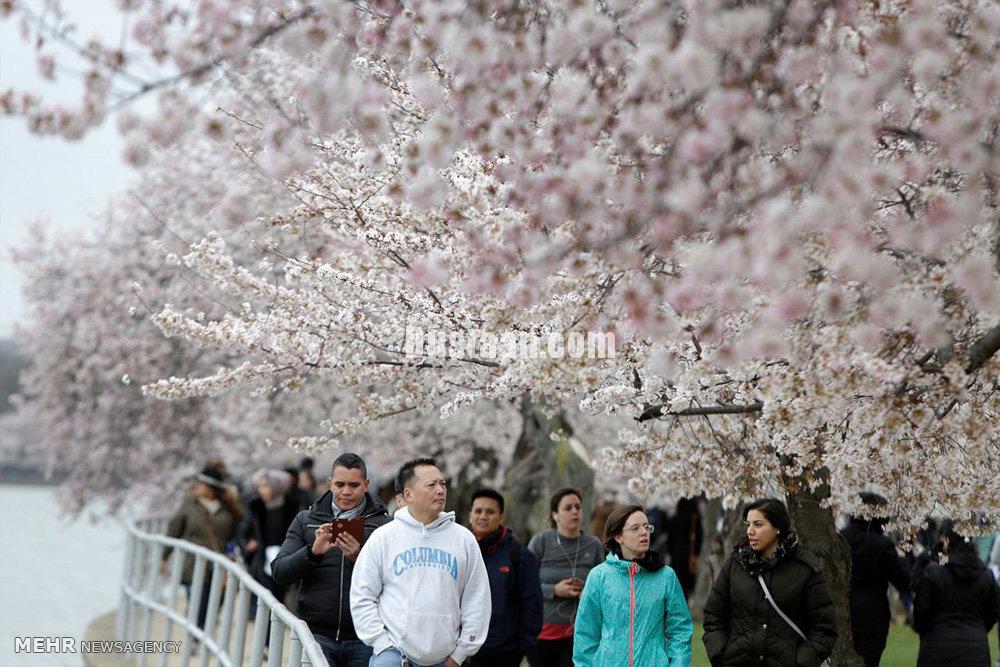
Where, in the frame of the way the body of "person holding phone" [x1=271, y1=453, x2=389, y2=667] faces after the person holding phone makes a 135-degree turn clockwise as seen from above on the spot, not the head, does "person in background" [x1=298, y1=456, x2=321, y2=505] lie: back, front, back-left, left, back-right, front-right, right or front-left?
right

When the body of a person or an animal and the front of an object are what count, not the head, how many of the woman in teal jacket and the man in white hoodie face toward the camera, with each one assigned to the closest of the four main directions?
2

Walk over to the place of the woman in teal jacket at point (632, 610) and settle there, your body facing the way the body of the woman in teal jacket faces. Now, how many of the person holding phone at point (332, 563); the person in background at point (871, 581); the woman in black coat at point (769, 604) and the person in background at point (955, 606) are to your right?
1

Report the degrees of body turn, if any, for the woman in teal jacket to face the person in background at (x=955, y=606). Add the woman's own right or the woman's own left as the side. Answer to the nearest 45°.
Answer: approximately 135° to the woman's own left

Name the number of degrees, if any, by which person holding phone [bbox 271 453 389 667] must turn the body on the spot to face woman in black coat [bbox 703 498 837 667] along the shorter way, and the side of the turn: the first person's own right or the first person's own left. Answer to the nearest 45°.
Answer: approximately 45° to the first person's own left

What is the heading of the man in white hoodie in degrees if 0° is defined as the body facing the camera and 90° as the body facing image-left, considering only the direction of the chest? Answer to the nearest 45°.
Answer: approximately 0°

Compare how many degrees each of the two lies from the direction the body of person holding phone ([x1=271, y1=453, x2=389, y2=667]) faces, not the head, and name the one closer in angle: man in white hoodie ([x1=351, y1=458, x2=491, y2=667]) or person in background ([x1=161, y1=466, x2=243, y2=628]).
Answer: the man in white hoodie

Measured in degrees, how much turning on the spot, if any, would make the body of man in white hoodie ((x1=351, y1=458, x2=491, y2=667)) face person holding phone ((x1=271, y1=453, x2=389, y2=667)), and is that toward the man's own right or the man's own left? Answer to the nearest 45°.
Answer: approximately 135° to the man's own right

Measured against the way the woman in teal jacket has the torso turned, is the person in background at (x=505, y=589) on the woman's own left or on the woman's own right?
on the woman's own right

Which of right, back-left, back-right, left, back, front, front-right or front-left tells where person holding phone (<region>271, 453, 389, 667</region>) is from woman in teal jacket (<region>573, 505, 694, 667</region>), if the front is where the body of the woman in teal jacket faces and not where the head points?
right
